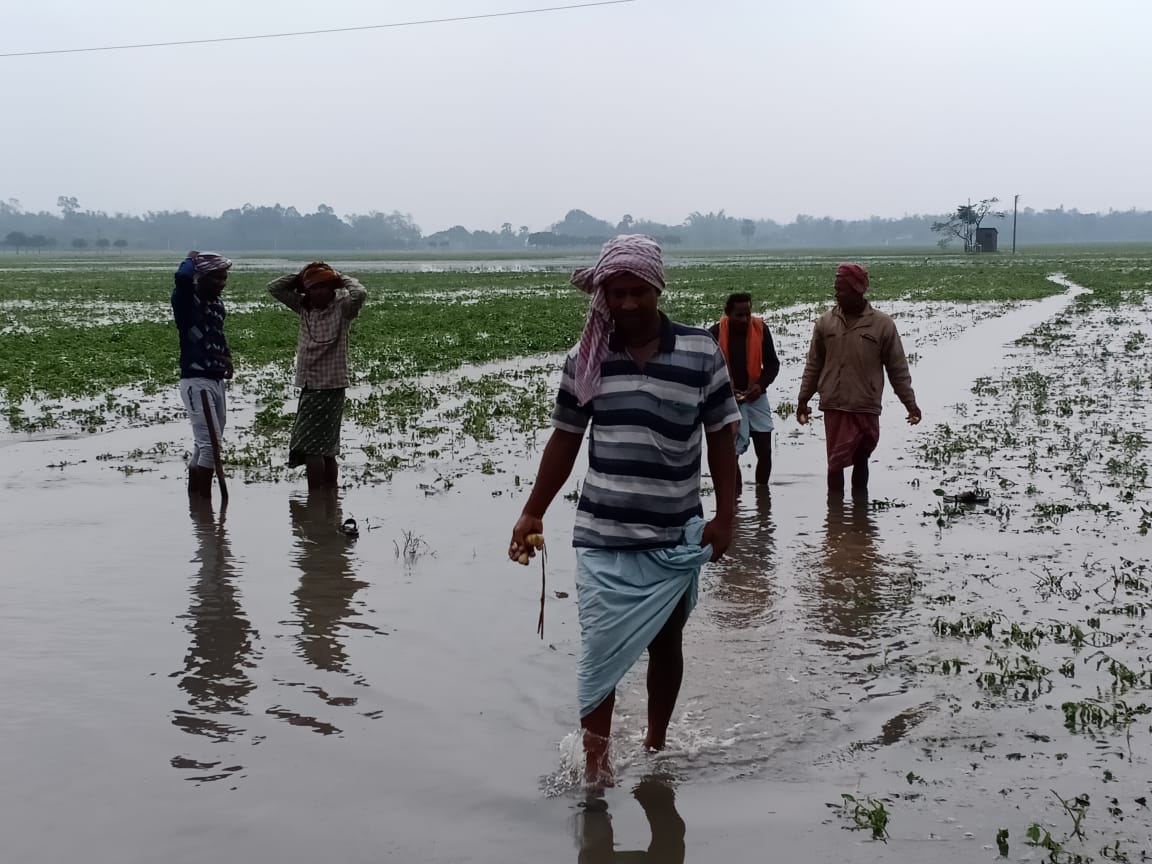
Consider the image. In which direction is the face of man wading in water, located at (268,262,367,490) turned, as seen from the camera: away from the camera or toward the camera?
toward the camera

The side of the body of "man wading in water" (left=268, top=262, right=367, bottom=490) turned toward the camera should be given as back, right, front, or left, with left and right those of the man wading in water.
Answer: front

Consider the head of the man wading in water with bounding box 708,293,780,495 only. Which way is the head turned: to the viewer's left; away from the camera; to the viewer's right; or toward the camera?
toward the camera

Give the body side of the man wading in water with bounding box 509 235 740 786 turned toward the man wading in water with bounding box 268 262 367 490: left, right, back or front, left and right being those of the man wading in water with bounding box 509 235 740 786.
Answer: back

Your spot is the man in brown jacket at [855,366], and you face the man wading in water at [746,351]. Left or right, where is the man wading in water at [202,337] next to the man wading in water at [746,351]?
left

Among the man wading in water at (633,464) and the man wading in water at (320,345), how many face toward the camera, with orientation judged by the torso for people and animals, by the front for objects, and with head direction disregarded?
2

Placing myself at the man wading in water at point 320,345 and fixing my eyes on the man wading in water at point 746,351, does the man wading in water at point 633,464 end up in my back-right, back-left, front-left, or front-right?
front-right

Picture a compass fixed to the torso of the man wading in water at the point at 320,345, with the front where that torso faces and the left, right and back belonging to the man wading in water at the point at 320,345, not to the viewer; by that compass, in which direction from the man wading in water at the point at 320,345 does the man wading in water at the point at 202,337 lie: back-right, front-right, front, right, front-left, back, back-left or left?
right

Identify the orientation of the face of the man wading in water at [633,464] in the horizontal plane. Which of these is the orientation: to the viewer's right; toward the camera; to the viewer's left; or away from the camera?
toward the camera

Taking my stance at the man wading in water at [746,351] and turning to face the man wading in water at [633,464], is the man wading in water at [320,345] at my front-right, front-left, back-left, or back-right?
front-right

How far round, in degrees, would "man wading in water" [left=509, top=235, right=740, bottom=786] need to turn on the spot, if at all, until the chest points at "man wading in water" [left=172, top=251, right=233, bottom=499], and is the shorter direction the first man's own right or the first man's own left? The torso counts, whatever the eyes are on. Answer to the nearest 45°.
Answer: approximately 135° to the first man's own right

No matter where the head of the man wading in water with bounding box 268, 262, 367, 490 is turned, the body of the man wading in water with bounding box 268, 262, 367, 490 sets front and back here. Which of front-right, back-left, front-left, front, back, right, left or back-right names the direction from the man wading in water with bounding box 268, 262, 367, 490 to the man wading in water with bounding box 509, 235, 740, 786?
front

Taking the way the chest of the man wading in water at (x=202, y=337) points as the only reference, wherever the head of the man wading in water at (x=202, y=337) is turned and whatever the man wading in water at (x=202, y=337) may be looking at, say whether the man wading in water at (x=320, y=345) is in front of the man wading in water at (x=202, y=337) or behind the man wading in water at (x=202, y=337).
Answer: in front

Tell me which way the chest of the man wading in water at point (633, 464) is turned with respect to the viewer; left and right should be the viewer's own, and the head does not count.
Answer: facing the viewer

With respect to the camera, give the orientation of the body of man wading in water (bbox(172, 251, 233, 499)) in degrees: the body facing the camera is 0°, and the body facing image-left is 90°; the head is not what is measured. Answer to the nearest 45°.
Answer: approximately 315°

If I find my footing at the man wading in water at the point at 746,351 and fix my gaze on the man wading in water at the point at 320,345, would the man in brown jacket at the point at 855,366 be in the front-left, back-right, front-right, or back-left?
back-left

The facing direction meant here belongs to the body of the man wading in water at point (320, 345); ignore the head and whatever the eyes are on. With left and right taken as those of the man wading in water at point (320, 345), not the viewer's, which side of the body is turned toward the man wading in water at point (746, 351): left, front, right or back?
left

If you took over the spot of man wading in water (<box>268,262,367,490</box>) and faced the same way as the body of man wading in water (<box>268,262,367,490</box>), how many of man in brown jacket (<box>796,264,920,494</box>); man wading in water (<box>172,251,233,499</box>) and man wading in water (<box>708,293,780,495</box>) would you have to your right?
1
